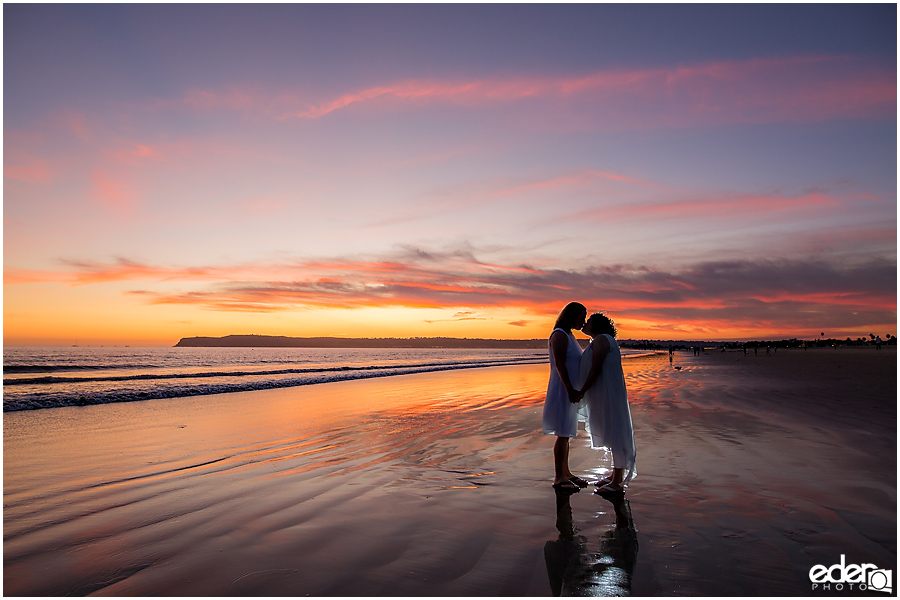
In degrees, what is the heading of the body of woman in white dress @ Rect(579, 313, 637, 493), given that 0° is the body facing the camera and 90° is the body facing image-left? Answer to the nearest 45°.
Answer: approximately 90°

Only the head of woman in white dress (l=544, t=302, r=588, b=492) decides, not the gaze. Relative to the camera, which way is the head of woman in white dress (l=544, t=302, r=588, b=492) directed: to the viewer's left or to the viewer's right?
to the viewer's right

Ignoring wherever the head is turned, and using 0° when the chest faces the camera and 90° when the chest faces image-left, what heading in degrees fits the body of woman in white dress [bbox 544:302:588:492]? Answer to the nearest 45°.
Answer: approximately 270°

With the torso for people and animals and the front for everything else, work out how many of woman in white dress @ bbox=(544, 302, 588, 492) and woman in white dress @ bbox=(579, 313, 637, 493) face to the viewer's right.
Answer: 1

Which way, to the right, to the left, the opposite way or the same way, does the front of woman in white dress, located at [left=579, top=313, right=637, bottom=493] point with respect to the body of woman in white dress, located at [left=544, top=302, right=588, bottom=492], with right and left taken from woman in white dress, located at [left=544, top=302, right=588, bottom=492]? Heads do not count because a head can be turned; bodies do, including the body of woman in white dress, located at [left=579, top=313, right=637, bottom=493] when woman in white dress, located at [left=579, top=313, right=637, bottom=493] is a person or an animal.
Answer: the opposite way

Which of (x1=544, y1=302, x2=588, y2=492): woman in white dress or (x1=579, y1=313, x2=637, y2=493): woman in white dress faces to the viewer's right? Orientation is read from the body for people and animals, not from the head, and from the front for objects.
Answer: (x1=544, y1=302, x2=588, y2=492): woman in white dress
